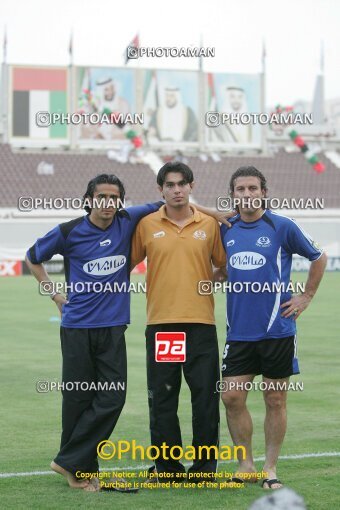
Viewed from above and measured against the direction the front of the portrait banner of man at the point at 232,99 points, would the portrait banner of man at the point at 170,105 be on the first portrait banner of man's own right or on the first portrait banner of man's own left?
on the first portrait banner of man's own right

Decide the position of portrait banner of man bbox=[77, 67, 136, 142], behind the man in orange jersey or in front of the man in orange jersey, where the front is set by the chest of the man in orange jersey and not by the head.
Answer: behind

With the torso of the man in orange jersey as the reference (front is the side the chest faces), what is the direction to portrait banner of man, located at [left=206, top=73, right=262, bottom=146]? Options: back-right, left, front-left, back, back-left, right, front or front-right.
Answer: back

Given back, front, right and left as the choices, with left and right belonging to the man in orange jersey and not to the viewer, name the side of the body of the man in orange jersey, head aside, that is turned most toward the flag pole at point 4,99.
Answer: back

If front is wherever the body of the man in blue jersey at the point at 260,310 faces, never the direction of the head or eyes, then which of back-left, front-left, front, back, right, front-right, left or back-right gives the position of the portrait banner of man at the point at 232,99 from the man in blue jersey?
back

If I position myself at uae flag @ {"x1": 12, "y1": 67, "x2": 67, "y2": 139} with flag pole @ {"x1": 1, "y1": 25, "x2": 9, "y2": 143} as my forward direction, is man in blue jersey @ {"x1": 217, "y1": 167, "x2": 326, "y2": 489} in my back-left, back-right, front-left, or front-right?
back-left

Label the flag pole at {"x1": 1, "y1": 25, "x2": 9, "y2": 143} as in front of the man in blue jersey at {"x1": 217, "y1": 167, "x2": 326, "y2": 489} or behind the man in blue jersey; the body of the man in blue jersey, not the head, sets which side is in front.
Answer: behind

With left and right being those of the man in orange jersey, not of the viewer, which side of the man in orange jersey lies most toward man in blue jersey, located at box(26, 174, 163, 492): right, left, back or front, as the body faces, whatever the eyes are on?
right
